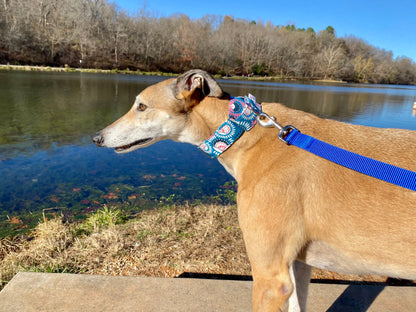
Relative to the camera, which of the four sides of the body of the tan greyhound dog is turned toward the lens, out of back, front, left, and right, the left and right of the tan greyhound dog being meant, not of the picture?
left
